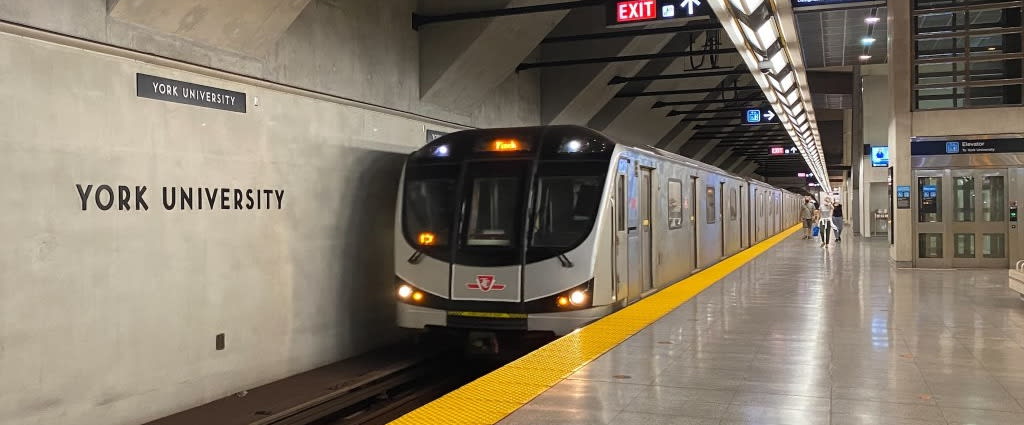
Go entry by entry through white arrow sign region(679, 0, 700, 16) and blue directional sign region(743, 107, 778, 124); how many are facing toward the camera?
2

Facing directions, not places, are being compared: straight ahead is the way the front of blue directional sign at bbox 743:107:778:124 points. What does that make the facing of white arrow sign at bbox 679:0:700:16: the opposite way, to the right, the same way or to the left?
the same way

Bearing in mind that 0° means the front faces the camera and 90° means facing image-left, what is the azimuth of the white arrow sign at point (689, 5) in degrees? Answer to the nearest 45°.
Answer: approximately 0°

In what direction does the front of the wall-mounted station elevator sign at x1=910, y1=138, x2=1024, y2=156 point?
toward the camera

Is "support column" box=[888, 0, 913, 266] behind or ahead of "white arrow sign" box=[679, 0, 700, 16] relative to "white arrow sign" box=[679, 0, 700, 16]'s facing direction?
behind

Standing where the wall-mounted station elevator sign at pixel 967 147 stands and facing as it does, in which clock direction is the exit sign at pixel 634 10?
The exit sign is roughly at 1 o'clock from the wall-mounted station elevator sign.

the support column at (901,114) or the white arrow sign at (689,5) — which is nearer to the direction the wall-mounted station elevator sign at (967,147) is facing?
the white arrow sign

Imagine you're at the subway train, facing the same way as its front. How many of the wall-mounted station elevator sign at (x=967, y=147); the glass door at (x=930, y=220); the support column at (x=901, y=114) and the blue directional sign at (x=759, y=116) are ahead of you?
0

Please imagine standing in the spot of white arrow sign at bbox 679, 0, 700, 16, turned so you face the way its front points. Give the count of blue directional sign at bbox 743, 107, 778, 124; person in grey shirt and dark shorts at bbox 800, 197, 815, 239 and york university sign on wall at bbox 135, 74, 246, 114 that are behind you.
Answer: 2

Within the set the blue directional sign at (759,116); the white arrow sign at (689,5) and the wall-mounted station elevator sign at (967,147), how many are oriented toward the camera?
3

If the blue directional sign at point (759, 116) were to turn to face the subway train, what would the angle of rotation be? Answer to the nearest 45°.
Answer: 0° — it already faces it

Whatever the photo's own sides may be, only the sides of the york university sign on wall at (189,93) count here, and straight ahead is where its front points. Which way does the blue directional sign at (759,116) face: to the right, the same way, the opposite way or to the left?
to the right

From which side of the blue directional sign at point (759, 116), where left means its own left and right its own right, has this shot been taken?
front

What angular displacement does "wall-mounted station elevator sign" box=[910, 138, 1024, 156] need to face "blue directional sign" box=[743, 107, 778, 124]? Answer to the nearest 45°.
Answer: approximately 135° to its right
